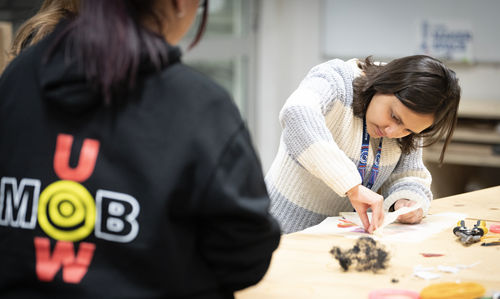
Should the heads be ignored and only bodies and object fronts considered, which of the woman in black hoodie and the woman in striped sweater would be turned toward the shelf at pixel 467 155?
the woman in black hoodie

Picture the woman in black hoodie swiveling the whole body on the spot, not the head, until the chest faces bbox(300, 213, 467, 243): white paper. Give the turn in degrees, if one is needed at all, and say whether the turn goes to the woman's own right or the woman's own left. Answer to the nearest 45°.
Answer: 0° — they already face it

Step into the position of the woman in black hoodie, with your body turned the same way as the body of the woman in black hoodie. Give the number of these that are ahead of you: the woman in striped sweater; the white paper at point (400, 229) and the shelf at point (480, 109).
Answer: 3

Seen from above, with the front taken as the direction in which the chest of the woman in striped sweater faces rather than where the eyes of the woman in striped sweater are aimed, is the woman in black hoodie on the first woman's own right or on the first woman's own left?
on the first woman's own right

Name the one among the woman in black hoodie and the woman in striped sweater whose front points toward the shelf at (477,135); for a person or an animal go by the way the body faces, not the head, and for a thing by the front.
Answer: the woman in black hoodie

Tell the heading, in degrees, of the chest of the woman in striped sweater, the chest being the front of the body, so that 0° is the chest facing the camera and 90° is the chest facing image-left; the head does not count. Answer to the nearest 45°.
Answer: approximately 315°

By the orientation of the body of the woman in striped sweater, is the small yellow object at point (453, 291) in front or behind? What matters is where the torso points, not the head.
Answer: in front

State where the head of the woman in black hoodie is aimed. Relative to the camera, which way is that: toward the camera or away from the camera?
away from the camera

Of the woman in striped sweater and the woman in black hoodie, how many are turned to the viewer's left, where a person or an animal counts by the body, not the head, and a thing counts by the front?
0

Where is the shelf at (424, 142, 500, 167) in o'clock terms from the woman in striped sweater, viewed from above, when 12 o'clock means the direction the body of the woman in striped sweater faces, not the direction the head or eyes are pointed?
The shelf is roughly at 8 o'clock from the woman in striped sweater.

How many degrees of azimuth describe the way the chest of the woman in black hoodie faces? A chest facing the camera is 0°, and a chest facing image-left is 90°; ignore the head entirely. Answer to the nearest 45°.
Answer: approximately 225°
